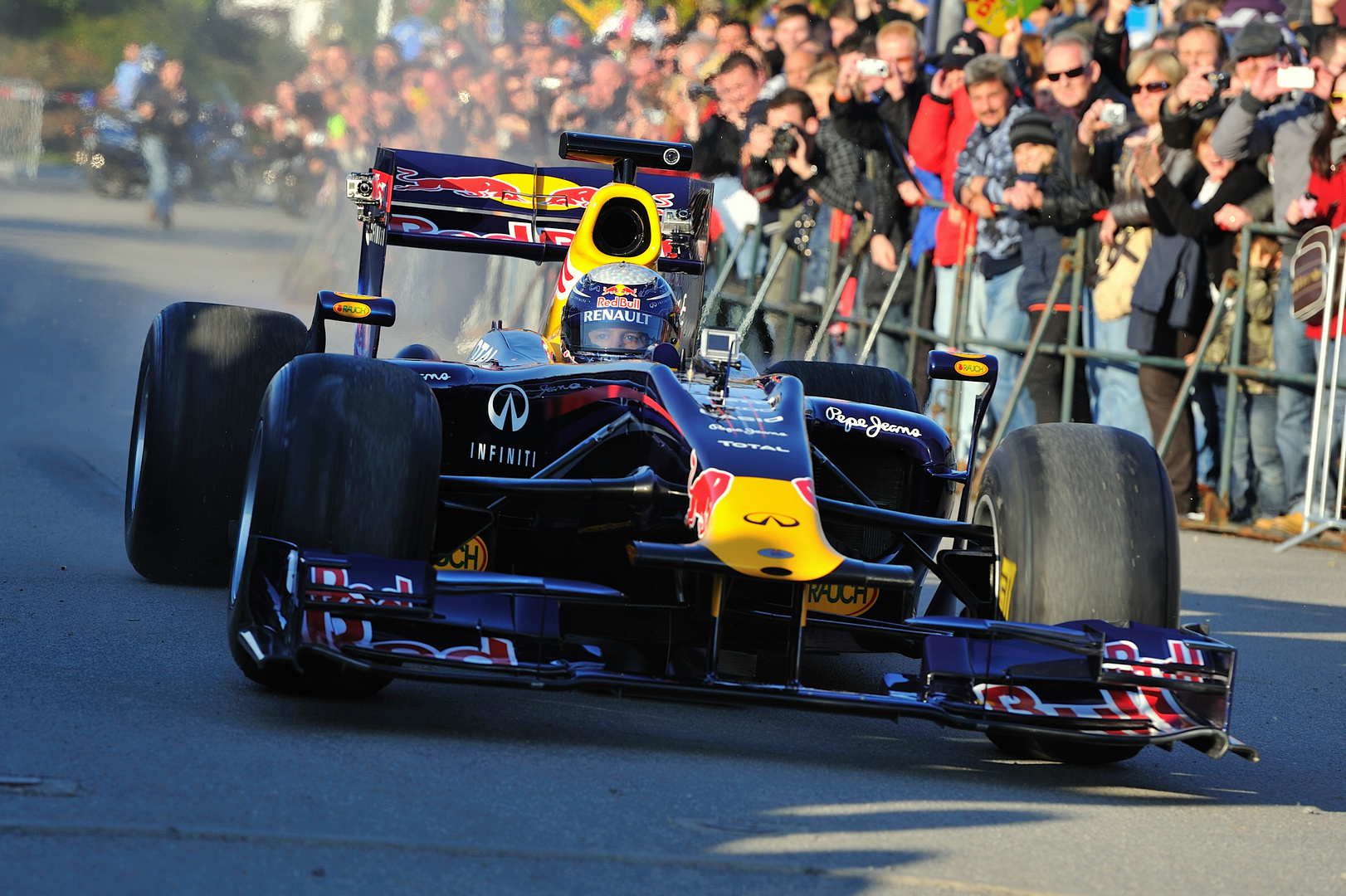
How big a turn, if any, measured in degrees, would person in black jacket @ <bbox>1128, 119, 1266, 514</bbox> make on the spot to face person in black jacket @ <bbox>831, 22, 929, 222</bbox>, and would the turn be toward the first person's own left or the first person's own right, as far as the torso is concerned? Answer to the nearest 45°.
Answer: approximately 90° to the first person's own right

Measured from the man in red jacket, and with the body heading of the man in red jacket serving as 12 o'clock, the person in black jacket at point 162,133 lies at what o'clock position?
The person in black jacket is roughly at 3 o'clock from the man in red jacket.

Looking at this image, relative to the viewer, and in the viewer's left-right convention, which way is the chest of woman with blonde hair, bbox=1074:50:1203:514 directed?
facing the viewer and to the left of the viewer

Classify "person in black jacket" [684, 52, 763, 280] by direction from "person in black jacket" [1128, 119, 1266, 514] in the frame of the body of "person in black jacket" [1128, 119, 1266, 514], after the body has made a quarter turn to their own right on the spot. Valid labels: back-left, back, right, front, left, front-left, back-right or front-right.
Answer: front

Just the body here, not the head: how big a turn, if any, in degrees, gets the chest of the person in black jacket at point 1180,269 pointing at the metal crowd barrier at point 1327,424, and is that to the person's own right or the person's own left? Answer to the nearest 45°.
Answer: approximately 90° to the person's own left

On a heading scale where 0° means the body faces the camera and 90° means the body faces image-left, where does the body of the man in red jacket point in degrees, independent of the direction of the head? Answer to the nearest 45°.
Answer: approximately 45°

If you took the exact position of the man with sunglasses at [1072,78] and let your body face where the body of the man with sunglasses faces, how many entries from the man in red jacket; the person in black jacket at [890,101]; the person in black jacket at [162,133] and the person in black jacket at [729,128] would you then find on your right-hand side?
4

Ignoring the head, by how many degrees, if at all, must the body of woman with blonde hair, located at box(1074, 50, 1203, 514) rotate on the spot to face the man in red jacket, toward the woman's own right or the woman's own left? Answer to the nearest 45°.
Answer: approximately 90° to the woman's own right

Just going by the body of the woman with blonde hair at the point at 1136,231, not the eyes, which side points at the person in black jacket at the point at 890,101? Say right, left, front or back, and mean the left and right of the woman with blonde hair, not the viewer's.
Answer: right

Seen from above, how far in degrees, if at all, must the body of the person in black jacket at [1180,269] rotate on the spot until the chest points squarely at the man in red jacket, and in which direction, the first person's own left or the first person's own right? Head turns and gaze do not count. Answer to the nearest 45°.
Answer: approximately 90° to the first person's own right

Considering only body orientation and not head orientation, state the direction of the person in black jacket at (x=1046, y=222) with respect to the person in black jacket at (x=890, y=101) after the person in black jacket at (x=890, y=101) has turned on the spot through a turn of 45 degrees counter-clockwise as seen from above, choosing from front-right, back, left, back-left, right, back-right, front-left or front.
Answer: front-left
